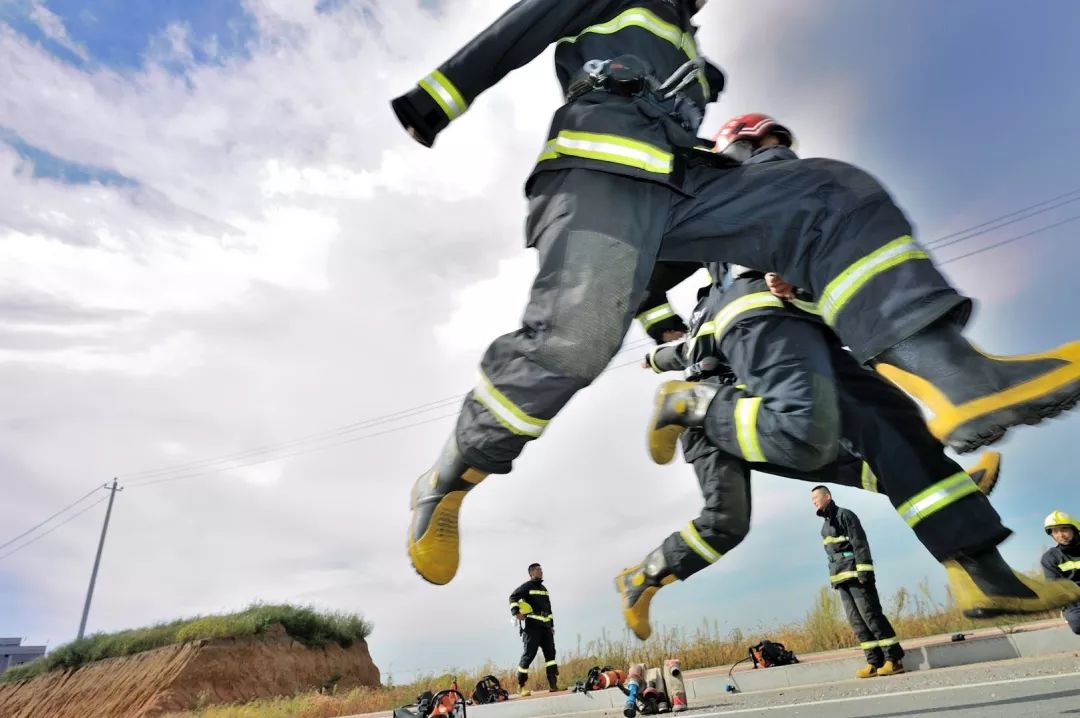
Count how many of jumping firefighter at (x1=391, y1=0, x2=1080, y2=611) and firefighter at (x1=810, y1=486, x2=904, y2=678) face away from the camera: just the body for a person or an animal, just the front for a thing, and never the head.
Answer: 0

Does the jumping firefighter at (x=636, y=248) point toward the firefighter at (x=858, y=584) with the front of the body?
no

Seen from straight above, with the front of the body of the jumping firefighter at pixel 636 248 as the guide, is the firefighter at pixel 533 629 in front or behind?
behind

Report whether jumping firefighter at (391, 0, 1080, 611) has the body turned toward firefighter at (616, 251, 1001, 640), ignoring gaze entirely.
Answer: no

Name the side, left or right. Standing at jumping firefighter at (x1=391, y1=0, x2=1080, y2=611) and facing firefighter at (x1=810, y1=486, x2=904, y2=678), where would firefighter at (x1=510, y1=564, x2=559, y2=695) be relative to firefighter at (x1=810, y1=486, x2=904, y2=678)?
left

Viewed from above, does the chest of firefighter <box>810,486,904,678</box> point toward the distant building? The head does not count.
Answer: no

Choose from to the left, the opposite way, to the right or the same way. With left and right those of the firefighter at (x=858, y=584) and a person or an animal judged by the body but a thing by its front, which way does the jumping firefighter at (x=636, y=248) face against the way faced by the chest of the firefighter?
to the left

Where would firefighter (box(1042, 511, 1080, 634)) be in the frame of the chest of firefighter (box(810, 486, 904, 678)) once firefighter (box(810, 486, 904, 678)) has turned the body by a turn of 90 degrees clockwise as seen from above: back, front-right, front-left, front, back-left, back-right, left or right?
back-right

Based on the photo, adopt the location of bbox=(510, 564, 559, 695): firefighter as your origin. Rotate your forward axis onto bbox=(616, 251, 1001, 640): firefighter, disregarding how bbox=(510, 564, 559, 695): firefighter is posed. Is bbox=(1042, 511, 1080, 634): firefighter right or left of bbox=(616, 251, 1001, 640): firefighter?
left

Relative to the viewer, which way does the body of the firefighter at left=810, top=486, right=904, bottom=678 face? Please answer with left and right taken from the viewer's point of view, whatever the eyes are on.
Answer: facing the viewer and to the left of the viewer

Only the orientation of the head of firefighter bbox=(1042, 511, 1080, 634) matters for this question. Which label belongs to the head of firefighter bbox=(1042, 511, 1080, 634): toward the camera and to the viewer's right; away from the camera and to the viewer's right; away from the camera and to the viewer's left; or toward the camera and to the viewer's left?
toward the camera and to the viewer's left
